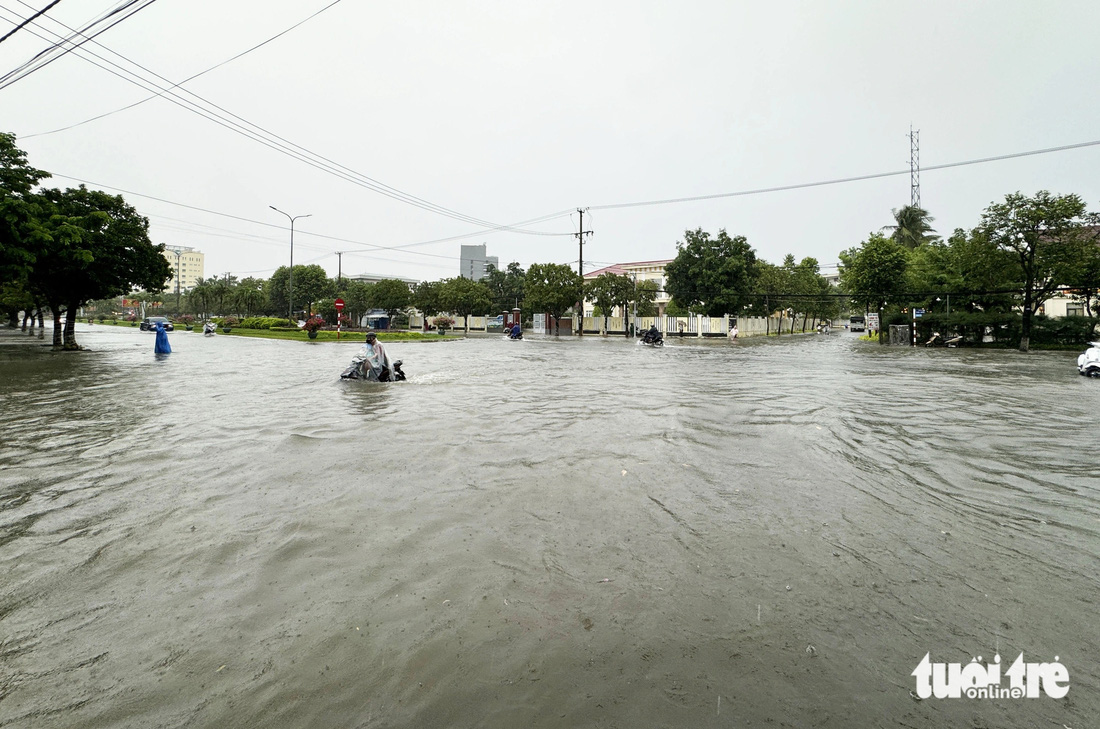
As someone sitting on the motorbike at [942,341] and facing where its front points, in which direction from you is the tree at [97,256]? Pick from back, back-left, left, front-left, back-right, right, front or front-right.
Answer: front-left

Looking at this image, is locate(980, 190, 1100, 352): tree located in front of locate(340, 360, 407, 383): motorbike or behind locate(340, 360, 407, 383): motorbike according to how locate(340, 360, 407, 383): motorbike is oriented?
behind

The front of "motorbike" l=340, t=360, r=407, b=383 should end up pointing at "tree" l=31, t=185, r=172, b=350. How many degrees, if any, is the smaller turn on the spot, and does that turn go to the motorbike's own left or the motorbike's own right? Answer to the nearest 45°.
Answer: approximately 45° to the motorbike's own right

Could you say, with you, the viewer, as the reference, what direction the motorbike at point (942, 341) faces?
facing to the left of the viewer

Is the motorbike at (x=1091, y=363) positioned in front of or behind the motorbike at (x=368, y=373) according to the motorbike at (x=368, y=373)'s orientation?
behind

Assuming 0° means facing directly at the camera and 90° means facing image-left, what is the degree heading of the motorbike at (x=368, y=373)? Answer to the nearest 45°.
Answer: approximately 90°

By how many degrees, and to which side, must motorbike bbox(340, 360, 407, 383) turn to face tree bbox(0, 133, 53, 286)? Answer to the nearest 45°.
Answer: approximately 45° to its right

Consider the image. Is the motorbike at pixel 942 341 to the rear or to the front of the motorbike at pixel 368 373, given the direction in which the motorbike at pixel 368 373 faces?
to the rear

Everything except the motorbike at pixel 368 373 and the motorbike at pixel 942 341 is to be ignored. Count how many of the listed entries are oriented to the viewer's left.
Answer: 2
